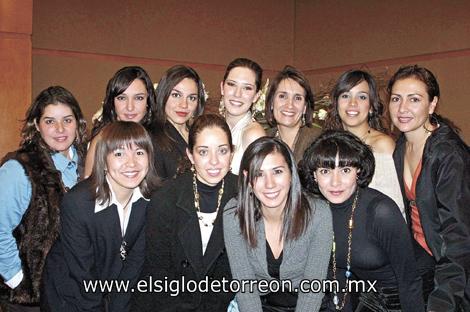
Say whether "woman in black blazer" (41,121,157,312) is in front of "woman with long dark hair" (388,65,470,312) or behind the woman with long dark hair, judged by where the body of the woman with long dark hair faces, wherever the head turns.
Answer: in front

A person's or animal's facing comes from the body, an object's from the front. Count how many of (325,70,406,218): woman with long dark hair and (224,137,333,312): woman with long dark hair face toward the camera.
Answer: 2

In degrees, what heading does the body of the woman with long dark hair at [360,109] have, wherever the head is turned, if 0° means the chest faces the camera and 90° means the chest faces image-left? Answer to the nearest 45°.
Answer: approximately 0°

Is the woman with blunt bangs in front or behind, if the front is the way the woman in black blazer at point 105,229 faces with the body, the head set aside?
in front

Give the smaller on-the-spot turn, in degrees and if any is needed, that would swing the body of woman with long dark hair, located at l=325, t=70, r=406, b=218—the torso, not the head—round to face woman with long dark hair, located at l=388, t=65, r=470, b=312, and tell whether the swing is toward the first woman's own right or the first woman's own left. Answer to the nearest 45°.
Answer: approximately 45° to the first woman's own left

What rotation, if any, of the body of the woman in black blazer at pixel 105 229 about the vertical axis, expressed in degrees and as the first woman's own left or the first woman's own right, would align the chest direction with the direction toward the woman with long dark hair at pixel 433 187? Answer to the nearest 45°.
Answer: approximately 45° to the first woman's own left

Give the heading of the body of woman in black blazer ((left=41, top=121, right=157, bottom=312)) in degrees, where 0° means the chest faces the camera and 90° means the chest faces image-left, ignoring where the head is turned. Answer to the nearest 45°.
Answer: approximately 315°

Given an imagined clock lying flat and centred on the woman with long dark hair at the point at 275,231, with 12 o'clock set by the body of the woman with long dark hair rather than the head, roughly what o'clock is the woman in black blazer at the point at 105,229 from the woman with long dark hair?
The woman in black blazer is roughly at 3 o'clock from the woman with long dark hair.

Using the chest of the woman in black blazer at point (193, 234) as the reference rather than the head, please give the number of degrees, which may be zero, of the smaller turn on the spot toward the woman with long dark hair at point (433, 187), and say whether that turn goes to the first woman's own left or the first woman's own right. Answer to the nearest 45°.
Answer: approximately 45° to the first woman's own left

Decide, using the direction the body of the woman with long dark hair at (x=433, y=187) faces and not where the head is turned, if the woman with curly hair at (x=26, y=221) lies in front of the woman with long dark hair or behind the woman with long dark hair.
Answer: in front

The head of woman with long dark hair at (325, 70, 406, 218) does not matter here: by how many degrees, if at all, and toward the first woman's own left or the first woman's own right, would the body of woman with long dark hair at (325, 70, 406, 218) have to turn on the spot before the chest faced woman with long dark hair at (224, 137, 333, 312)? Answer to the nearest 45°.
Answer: approximately 45° to the first woman's own right
